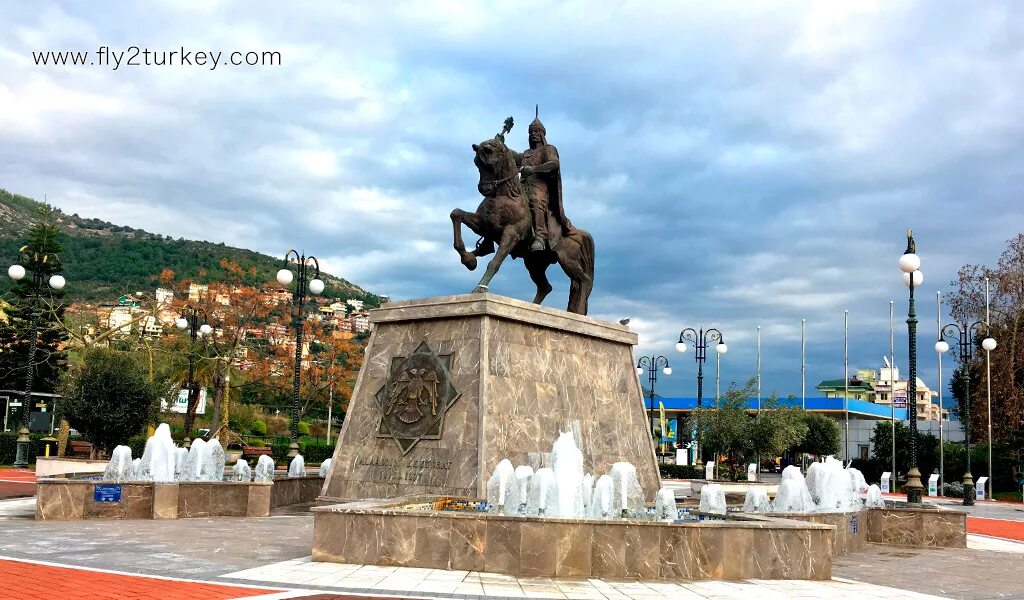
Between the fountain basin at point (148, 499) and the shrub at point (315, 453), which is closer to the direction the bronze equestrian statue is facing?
the fountain basin

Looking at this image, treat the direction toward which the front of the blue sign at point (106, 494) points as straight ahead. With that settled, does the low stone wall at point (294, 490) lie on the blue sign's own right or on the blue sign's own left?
on the blue sign's own left

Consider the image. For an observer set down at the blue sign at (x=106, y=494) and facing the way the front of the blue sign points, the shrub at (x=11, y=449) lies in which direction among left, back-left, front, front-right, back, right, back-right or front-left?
back

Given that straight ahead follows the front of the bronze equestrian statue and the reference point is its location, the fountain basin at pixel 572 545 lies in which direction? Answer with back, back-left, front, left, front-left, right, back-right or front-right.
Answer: front-left

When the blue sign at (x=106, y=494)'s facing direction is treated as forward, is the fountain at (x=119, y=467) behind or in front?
behind

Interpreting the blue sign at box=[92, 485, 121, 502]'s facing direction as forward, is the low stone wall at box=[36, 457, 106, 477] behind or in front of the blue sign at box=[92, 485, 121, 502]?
behind

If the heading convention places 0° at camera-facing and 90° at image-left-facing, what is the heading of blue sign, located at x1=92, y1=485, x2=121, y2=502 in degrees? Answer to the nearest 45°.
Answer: approximately 0°

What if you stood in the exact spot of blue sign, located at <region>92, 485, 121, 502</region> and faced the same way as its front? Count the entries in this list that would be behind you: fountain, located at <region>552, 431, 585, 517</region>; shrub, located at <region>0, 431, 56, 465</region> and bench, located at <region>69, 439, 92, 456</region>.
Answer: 2

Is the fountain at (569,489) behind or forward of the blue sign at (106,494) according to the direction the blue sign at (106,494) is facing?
forward

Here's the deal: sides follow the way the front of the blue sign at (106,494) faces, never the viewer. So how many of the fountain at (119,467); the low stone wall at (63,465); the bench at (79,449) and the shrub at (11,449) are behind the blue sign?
4

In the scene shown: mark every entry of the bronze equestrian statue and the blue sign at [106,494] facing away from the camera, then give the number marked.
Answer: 0

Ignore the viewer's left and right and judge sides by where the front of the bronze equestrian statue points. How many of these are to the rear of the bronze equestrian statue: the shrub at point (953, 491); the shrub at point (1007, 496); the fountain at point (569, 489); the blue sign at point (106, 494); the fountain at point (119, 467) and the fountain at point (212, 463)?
2

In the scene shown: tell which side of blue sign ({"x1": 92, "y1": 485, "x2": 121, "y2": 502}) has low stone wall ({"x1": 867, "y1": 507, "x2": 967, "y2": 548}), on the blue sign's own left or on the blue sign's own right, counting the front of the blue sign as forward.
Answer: on the blue sign's own left

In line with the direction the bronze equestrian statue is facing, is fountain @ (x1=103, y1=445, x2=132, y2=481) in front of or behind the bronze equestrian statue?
in front

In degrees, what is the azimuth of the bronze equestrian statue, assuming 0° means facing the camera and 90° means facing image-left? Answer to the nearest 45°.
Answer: approximately 45°
